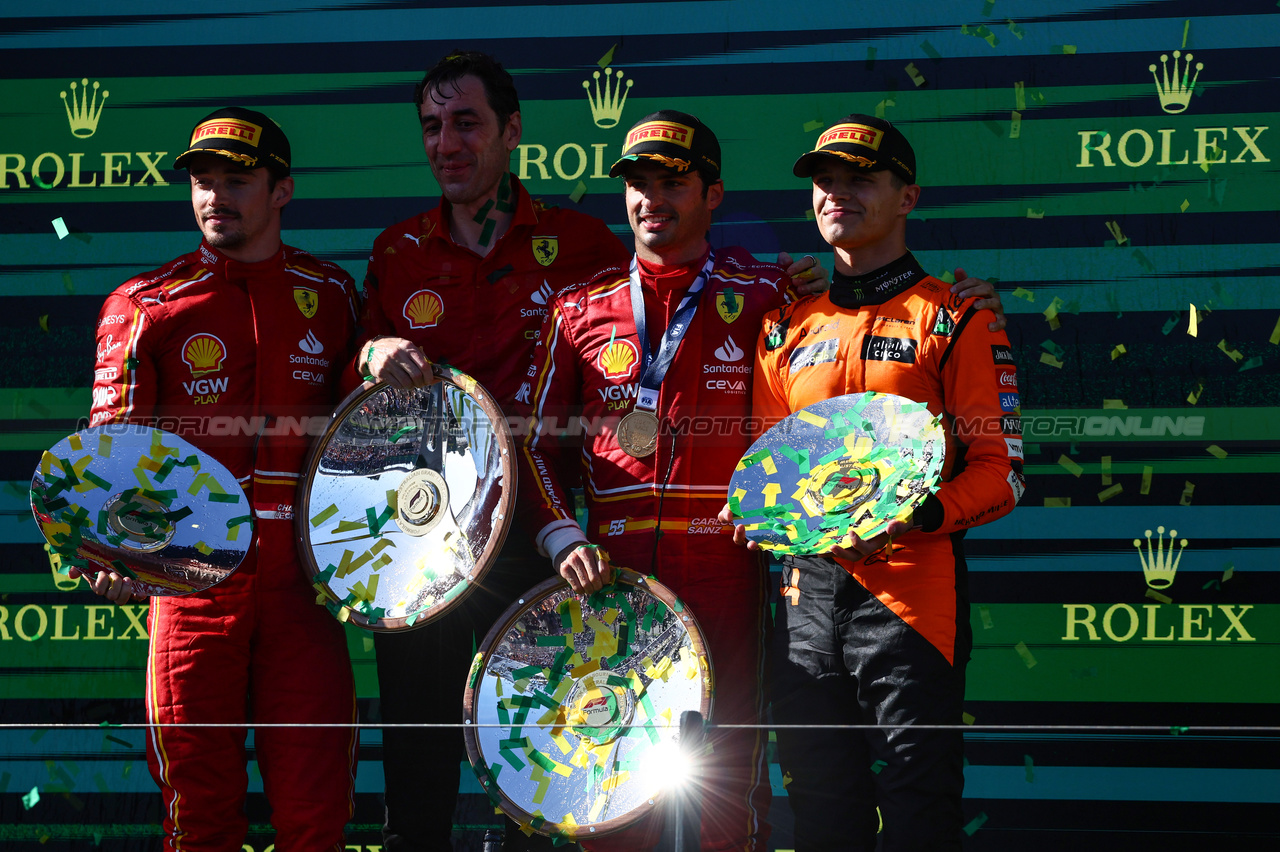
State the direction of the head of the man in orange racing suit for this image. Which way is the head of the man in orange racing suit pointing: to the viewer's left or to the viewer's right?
to the viewer's left

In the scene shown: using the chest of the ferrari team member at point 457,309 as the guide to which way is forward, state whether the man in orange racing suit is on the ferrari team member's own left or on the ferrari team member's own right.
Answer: on the ferrari team member's own left

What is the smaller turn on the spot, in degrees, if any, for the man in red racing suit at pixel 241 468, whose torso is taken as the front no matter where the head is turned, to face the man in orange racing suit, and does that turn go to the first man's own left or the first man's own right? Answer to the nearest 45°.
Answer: approximately 45° to the first man's own left

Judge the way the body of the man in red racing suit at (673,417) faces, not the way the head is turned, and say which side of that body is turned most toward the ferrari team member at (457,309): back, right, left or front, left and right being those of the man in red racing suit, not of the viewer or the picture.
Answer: right

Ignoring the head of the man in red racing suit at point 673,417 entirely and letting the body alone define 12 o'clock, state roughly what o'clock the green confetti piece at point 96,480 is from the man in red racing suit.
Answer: The green confetti piece is roughly at 3 o'clock from the man in red racing suit.

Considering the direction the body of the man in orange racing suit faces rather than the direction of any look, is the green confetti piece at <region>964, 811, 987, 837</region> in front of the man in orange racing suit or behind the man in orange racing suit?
behind

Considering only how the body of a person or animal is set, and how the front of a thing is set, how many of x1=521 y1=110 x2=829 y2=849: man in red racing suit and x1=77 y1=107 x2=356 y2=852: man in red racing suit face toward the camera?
2

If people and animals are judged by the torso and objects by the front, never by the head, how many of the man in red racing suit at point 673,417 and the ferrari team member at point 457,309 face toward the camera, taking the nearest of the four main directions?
2

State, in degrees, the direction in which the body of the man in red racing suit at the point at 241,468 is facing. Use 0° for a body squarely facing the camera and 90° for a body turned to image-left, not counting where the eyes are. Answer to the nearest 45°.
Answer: approximately 0°
